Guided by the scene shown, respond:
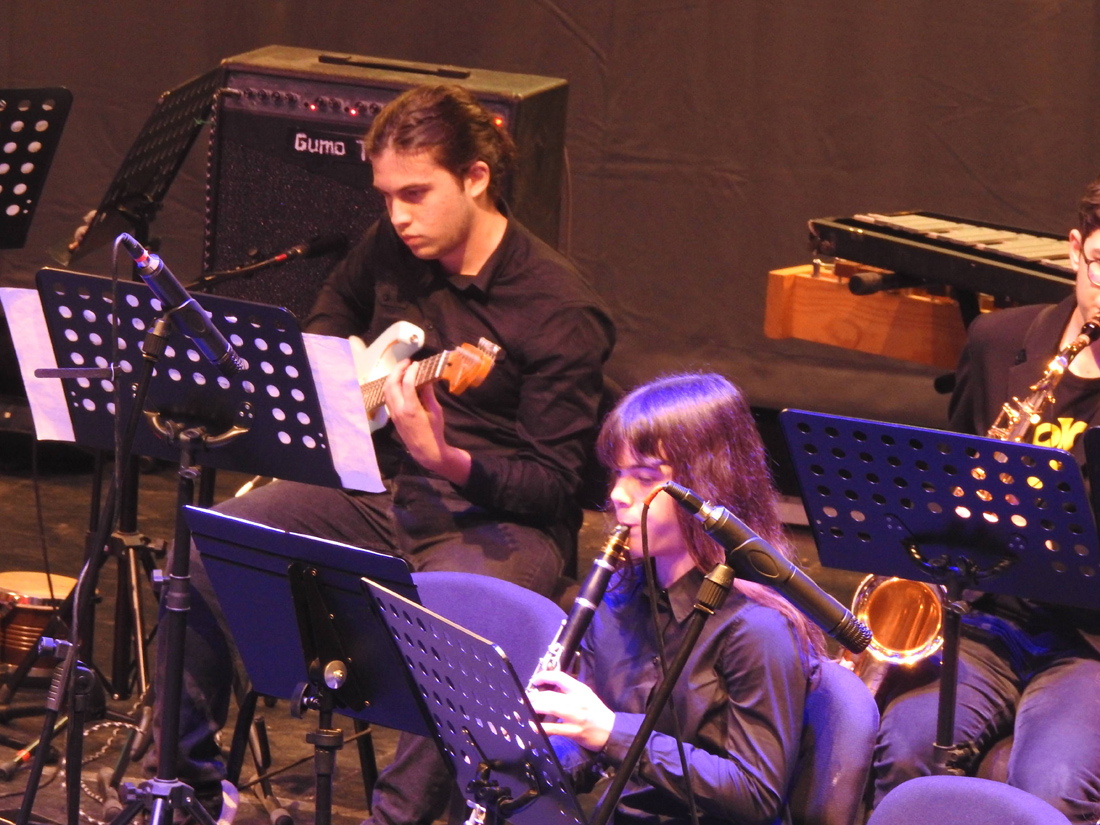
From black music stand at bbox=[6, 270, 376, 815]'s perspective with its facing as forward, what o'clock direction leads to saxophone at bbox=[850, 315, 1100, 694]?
The saxophone is roughly at 2 o'clock from the black music stand.

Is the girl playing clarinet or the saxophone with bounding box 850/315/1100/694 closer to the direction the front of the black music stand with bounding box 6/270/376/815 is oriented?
the saxophone

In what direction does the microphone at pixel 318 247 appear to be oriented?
to the viewer's right

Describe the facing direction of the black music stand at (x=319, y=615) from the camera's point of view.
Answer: facing away from the viewer and to the right of the viewer

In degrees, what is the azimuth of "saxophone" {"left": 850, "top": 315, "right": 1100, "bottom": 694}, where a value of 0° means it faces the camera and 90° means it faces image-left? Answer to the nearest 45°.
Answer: approximately 45°

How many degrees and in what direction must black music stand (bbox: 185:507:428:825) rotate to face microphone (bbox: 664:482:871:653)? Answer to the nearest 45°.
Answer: approximately 90° to its right

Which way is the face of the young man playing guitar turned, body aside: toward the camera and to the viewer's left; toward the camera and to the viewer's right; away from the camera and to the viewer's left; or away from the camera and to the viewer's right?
toward the camera and to the viewer's left

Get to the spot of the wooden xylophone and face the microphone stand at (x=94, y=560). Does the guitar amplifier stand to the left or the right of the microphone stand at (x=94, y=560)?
right
